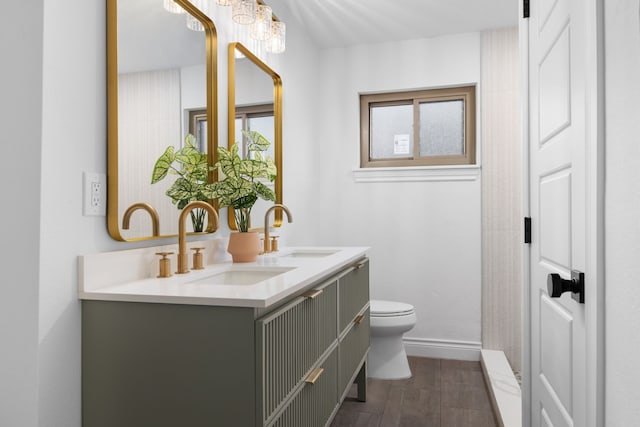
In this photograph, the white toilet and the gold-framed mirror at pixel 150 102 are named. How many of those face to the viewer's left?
0

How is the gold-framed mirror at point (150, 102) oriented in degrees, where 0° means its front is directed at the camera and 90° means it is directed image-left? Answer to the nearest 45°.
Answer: approximately 315°

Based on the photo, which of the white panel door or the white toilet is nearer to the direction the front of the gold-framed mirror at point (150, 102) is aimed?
the white panel door

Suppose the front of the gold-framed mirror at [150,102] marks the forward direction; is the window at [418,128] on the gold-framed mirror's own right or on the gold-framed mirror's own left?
on the gold-framed mirror's own left

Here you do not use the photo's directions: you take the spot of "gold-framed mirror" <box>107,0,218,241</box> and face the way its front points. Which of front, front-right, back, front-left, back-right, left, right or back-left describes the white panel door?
front
